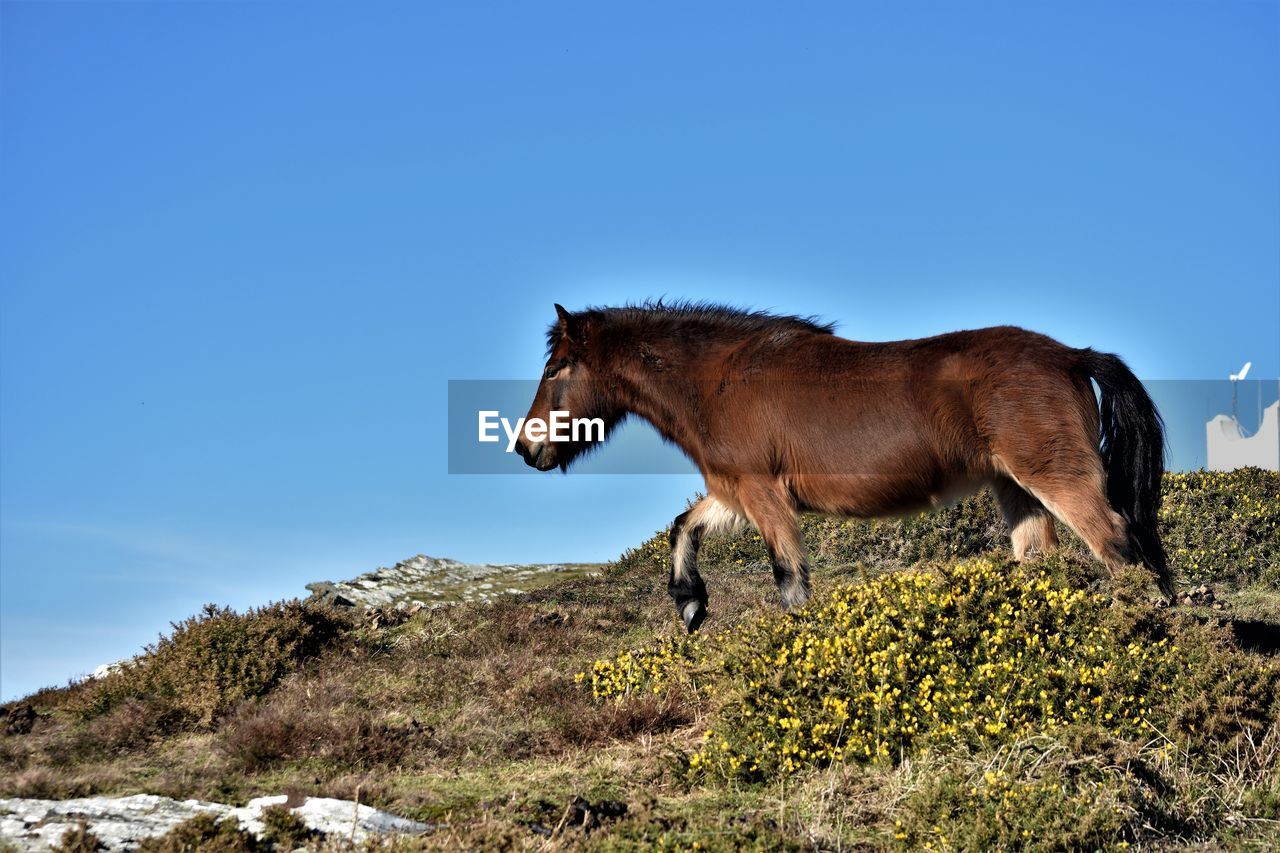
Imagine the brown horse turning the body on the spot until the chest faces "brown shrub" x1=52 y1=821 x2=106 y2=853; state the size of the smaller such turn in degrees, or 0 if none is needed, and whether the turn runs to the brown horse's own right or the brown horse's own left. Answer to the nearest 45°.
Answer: approximately 45° to the brown horse's own left

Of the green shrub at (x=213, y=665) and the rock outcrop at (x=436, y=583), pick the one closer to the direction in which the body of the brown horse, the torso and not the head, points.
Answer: the green shrub

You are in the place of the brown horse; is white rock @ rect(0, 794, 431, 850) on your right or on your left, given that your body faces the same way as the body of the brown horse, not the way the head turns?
on your left

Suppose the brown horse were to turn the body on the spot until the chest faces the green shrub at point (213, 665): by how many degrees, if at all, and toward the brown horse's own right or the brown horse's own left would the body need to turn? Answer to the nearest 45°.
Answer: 0° — it already faces it

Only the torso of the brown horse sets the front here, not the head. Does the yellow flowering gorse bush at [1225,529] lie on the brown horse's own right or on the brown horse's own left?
on the brown horse's own right

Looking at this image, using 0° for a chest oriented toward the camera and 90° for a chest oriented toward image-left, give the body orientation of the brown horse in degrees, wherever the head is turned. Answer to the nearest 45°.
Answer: approximately 90°

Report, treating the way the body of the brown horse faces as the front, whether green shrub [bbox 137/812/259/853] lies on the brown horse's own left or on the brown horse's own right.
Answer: on the brown horse's own left

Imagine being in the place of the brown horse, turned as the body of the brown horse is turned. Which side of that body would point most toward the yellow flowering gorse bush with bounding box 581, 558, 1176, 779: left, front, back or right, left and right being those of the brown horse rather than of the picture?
left
